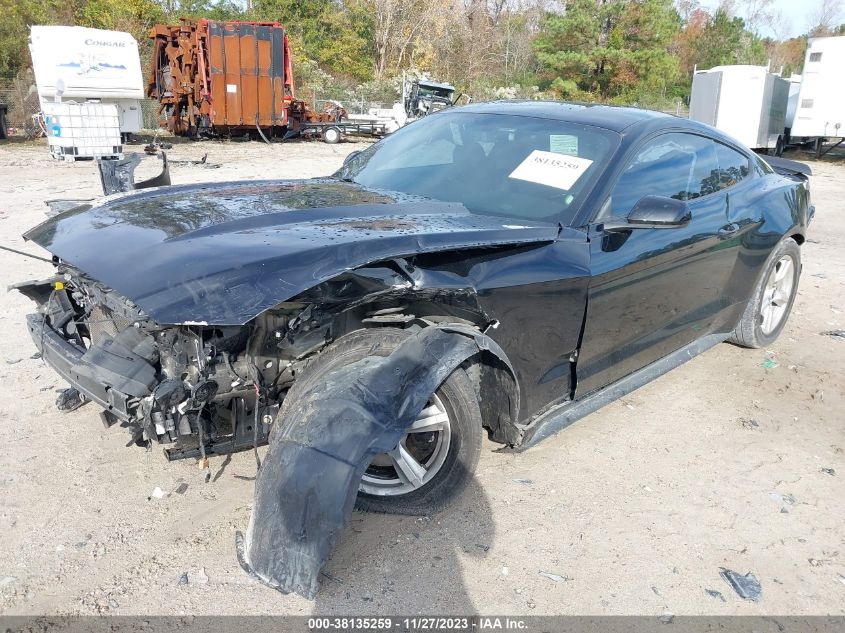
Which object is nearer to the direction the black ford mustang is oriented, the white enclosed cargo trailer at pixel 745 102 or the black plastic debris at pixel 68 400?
the black plastic debris

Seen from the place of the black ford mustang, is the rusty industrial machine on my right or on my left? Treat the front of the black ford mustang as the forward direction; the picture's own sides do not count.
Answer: on my right

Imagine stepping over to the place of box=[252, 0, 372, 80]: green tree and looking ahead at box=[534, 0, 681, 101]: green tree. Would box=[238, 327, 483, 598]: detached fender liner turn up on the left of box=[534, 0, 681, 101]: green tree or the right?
right

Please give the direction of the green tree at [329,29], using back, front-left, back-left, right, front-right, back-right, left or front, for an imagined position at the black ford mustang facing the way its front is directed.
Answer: back-right
